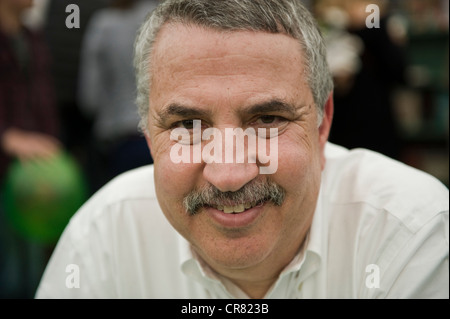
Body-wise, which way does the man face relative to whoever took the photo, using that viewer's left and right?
facing the viewer

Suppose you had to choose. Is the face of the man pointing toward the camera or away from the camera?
toward the camera

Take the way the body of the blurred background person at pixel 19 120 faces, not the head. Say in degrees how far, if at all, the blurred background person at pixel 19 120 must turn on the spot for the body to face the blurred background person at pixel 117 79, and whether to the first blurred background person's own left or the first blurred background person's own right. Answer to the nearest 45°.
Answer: approximately 135° to the first blurred background person's own left

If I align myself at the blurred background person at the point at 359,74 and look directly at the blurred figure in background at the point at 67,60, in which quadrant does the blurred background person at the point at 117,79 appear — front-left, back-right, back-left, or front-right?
front-left

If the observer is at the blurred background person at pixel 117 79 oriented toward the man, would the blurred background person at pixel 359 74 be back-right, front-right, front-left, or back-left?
front-left

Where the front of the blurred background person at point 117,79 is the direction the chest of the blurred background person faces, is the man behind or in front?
behind

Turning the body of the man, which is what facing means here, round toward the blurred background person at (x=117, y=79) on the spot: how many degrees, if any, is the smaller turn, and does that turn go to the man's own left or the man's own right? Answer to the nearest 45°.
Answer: approximately 180°

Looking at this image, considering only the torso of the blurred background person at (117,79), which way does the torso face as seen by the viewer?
away from the camera

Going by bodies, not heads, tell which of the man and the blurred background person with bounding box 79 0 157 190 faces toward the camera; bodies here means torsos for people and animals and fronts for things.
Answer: the man

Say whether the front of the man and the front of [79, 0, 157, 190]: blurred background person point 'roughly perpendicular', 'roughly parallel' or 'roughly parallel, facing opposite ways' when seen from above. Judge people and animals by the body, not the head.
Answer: roughly parallel, facing opposite ways

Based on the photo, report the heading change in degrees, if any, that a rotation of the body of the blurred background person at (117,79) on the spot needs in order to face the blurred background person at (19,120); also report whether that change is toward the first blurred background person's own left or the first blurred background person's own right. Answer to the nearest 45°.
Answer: approximately 135° to the first blurred background person's own left
